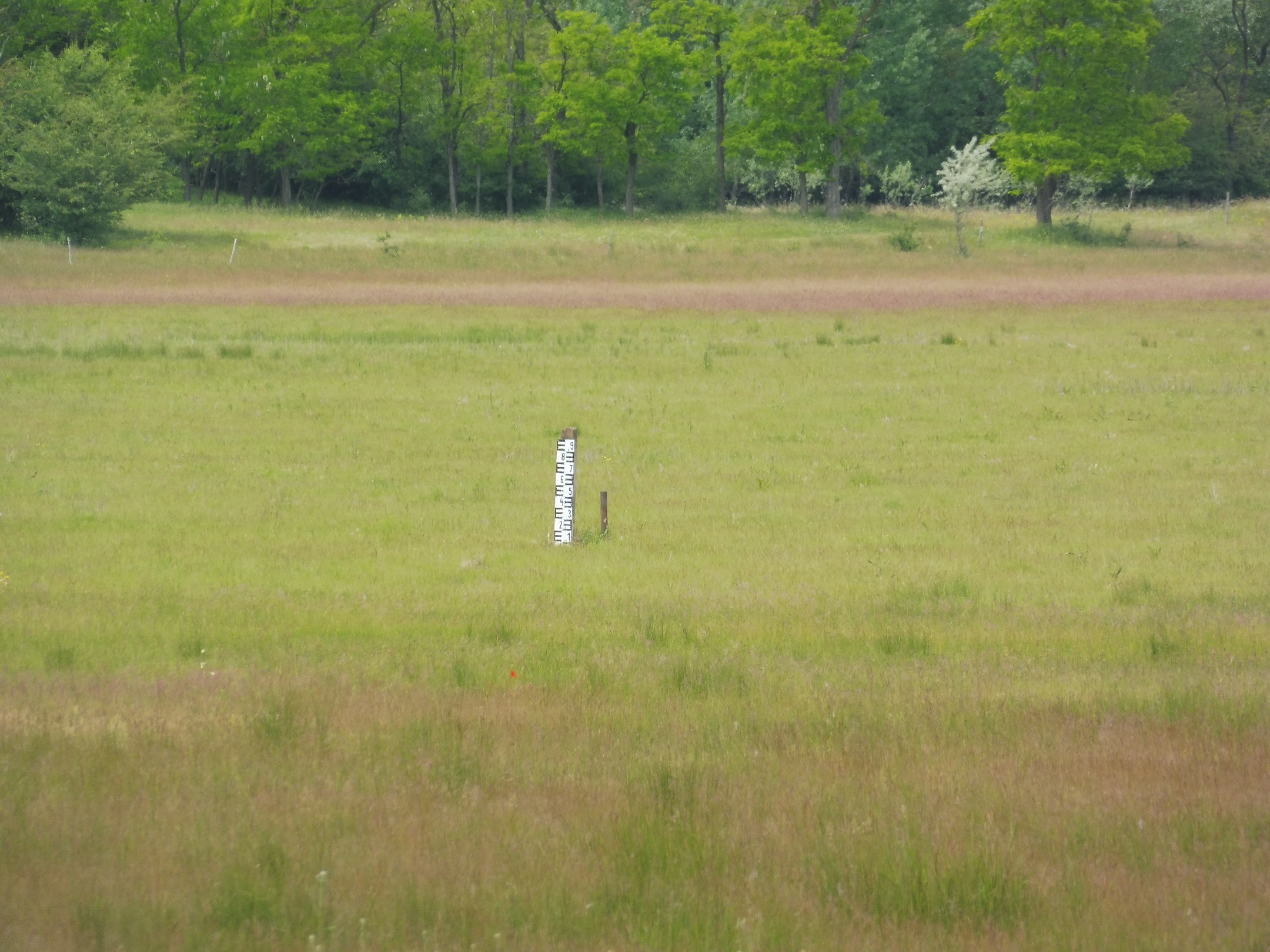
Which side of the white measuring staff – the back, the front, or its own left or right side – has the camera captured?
front
